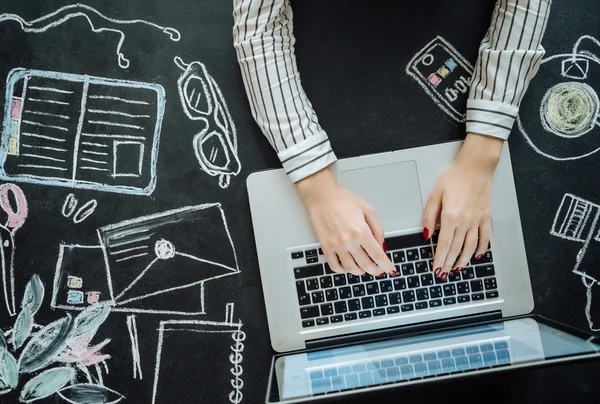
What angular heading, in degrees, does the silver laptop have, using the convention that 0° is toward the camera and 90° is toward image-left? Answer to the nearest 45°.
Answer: approximately 180°
